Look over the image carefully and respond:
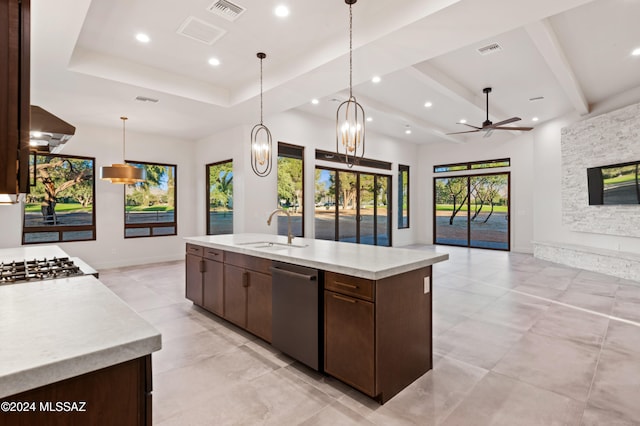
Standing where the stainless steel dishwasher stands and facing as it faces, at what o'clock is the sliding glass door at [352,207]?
The sliding glass door is roughly at 5 o'clock from the stainless steel dishwasher.

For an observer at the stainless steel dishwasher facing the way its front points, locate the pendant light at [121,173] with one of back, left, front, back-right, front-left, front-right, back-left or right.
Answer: right

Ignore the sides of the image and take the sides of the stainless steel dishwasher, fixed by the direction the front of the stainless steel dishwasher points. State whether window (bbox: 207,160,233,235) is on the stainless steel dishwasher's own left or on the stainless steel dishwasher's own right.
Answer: on the stainless steel dishwasher's own right

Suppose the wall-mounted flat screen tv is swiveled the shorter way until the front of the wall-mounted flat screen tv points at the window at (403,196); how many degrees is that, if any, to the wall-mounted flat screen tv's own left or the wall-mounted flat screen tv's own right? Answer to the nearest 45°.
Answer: approximately 45° to the wall-mounted flat screen tv's own right

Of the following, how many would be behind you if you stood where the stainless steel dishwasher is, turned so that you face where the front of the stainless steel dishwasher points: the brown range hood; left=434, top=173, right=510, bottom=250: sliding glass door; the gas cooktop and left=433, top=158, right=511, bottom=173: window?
2

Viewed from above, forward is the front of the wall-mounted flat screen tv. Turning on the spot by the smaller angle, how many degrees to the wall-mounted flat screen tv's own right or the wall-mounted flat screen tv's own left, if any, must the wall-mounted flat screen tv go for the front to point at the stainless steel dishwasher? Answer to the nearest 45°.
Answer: approximately 45° to the wall-mounted flat screen tv's own left

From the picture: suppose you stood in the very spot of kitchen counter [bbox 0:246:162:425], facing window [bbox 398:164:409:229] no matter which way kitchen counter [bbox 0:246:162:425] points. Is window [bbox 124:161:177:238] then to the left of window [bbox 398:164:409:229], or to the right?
left

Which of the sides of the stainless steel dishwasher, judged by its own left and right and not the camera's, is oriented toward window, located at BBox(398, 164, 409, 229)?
back

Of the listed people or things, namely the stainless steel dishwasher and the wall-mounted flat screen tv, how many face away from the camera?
0

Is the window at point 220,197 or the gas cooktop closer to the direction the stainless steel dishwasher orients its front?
the gas cooktop

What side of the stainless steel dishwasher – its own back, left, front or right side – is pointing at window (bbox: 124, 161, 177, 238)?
right

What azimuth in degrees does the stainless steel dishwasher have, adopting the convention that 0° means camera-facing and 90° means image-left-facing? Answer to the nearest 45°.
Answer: approximately 45°

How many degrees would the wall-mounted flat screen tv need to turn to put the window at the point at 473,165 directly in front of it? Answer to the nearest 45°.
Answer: approximately 90° to its right

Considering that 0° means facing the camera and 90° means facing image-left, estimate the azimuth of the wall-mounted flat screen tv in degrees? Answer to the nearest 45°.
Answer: approximately 45°

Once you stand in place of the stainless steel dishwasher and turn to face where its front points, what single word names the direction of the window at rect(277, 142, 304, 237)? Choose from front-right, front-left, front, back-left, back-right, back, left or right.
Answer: back-right
